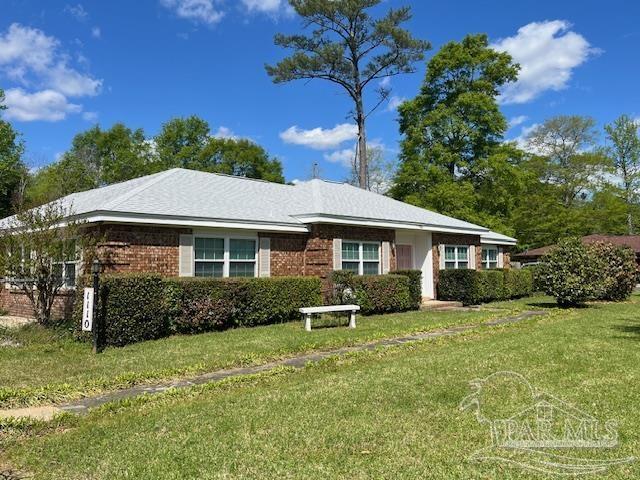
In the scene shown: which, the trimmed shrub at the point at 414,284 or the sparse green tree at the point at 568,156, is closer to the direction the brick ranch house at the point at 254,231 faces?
the trimmed shrub

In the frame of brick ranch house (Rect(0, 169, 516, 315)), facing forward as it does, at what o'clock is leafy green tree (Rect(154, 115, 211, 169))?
The leafy green tree is roughly at 7 o'clock from the brick ranch house.

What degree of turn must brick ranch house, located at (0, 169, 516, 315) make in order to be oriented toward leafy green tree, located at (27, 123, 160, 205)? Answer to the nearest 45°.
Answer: approximately 180°

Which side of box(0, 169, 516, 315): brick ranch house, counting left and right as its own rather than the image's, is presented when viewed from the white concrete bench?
front

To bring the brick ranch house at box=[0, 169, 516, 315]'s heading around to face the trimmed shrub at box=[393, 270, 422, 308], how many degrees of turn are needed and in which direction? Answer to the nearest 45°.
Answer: approximately 45° to its left

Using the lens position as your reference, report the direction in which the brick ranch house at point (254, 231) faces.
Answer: facing the viewer and to the right of the viewer

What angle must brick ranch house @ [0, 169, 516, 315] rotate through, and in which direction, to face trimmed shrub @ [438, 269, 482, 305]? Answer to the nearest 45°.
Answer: approximately 45° to its left

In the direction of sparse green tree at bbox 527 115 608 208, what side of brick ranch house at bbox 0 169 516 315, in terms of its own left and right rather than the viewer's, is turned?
left

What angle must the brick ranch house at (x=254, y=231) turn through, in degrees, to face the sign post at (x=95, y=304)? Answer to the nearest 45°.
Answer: approximately 90° to its right

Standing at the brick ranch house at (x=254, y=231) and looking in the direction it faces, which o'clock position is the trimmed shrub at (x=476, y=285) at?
The trimmed shrub is roughly at 10 o'clock from the brick ranch house.

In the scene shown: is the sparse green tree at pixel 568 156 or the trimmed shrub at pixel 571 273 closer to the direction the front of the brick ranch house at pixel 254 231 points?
the trimmed shrub

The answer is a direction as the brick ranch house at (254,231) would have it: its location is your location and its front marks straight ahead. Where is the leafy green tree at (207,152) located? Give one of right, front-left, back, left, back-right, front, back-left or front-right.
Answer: back-left

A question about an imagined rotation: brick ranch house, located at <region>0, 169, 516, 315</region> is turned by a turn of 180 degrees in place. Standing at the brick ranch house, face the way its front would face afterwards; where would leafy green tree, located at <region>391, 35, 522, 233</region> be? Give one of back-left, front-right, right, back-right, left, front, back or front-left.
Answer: right

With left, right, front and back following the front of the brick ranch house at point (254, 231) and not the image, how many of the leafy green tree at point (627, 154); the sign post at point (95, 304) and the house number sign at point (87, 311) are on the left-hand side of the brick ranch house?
1

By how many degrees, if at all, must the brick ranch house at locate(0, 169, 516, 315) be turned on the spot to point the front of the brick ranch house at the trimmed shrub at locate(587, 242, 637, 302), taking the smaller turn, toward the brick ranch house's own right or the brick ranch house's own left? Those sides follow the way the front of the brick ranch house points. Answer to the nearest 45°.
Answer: approximately 45° to the brick ranch house's own left

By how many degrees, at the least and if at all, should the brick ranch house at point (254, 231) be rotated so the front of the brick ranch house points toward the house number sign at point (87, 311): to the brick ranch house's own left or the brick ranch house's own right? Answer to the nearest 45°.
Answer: approximately 90° to the brick ranch house's own right

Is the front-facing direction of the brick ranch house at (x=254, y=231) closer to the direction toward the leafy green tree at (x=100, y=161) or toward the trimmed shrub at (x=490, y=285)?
the trimmed shrub
